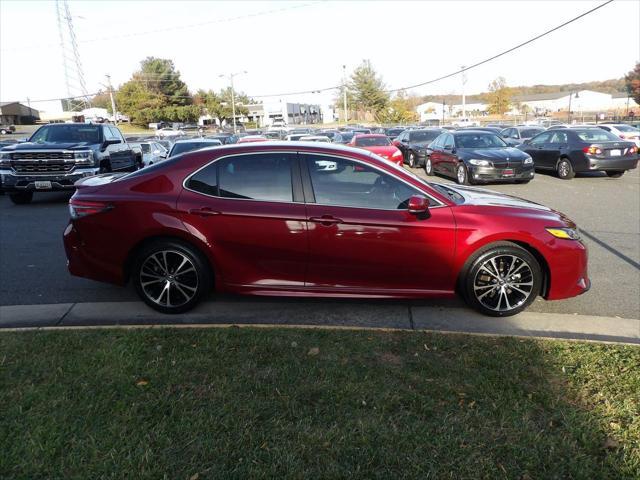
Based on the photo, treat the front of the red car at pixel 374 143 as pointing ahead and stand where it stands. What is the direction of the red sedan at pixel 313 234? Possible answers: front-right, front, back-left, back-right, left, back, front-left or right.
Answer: front-right

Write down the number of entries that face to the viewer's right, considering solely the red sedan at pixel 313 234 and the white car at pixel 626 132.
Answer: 1

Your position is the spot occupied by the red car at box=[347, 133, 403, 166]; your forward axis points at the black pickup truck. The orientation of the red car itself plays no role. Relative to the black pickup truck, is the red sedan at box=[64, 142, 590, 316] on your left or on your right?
left

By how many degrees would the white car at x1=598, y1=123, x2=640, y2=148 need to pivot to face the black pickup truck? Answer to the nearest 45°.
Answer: approximately 90° to its left

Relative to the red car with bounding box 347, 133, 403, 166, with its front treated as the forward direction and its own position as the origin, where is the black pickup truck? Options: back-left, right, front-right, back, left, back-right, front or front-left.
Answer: right

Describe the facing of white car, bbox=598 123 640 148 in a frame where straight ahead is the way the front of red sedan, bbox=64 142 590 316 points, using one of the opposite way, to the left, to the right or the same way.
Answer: to the left

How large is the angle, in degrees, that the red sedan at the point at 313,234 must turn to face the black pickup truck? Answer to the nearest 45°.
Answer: approximately 135° to its left

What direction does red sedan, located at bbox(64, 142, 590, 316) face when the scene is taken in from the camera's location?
facing to the right of the viewer

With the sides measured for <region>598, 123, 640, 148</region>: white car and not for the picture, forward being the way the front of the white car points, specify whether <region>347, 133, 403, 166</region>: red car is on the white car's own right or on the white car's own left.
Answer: on the white car's own left

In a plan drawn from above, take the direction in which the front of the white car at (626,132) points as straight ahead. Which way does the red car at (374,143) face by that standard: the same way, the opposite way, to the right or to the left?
the opposite way
